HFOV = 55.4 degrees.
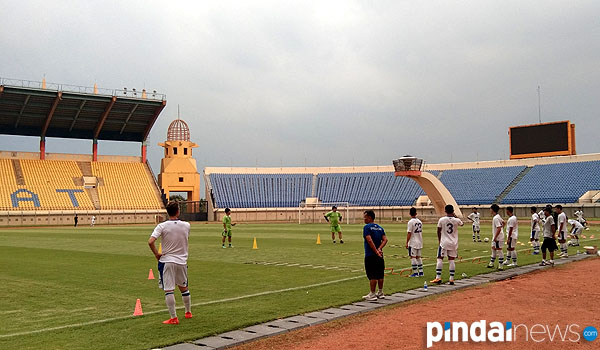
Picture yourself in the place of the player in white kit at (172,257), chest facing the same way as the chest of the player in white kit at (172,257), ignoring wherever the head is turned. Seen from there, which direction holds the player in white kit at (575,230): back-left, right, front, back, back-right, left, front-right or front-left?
front-right

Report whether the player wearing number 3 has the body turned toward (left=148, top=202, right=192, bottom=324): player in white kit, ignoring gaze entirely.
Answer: no

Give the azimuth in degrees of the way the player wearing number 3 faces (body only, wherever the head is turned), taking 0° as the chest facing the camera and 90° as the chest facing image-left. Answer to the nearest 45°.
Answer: approximately 180°

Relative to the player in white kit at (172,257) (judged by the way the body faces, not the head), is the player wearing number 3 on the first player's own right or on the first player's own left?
on the first player's own right

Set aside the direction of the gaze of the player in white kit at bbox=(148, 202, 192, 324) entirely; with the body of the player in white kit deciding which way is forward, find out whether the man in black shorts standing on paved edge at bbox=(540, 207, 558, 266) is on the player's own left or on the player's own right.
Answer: on the player's own right

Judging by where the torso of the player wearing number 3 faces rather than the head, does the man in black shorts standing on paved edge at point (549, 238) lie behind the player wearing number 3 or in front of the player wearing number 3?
in front

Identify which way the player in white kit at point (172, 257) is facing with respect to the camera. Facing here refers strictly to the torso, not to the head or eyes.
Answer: away from the camera

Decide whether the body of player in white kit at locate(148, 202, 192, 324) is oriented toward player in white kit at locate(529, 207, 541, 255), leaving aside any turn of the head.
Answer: no

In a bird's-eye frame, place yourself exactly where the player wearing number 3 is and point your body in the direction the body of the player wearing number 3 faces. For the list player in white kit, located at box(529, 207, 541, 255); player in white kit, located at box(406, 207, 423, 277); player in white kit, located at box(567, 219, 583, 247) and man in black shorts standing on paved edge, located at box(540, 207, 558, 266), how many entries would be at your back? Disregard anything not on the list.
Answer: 0

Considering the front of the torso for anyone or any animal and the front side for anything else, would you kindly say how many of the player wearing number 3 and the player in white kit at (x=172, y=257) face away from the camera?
2
